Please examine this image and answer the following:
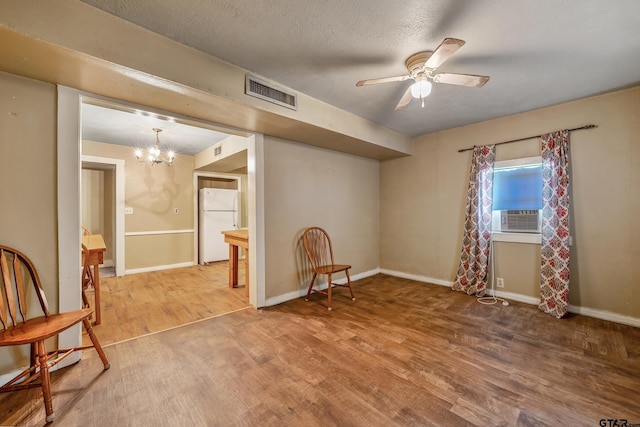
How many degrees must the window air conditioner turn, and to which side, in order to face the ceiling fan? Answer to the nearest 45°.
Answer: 0° — it already faces it

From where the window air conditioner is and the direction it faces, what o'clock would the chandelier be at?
The chandelier is roughly at 2 o'clock from the window air conditioner.

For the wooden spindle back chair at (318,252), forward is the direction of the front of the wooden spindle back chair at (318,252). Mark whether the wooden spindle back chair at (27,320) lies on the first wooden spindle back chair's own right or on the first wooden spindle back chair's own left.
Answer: on the first wooden spindle back chair's own right

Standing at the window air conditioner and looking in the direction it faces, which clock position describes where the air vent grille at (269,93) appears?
The air vent grille is roughly at 1 o'clock from the window air conditioner.

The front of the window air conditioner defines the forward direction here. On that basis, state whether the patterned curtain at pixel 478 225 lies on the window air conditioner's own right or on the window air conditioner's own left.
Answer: on the window air conditioner's own right

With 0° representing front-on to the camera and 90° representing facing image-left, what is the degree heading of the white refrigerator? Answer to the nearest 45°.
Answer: approximately 0°

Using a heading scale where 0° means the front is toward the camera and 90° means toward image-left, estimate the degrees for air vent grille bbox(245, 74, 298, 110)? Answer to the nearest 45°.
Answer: approximately 315°
